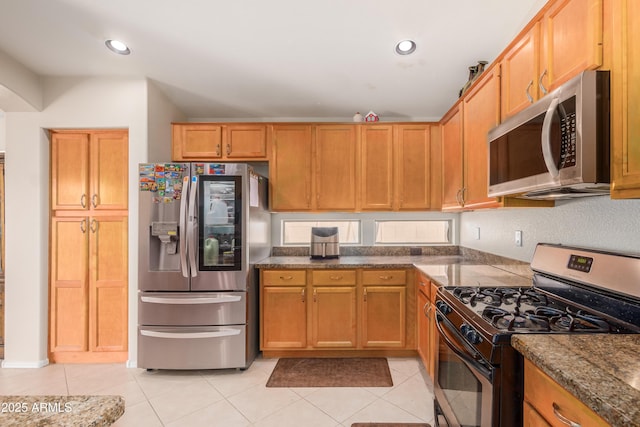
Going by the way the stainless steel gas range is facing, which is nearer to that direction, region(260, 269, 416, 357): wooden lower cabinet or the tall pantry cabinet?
the tall pantry cabinet

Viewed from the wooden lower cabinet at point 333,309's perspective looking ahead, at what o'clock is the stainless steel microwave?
The stainless steel microwave is roughly at 11 o'clock from the wooden lower cabinet.

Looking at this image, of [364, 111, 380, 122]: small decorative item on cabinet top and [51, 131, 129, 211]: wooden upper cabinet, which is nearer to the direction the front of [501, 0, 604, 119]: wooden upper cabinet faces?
the wooden upper cabinet

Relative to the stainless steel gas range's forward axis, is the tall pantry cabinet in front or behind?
in front

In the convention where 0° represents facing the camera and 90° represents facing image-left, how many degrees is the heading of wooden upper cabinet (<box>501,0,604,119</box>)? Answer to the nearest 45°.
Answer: approximately 45°

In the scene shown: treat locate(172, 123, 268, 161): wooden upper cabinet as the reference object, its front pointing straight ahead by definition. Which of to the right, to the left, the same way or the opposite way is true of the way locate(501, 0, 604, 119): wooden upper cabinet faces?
to the right

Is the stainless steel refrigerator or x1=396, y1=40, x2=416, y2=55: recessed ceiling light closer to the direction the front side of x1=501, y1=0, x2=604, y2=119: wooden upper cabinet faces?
the stainless steel refrigerator

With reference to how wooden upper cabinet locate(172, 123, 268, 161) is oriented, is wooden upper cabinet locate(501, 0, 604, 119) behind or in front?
in front

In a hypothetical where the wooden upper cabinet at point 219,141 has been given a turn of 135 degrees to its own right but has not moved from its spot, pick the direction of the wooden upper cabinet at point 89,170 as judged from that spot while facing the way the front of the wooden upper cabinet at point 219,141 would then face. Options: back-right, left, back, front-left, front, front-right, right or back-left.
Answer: front-left

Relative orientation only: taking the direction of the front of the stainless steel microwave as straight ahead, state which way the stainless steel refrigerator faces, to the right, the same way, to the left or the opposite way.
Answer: to the left
